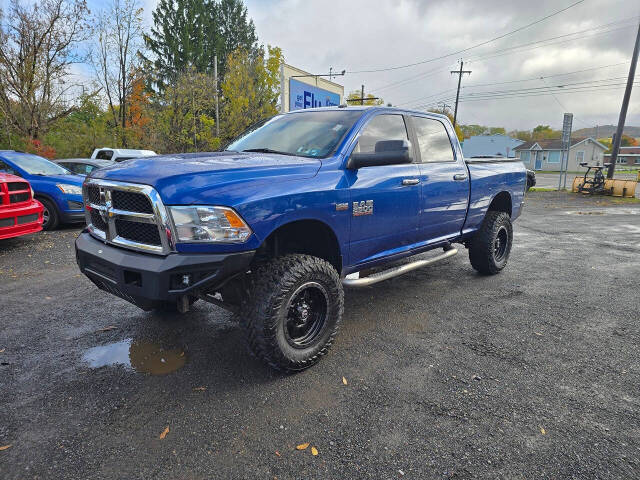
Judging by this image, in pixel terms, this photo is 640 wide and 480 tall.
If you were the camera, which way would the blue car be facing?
facing the viewer and to the right of the viewer

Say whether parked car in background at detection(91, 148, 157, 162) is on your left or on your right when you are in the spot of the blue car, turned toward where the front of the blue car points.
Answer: on your left

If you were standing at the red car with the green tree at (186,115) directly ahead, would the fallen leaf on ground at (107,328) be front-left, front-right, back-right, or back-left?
back-right

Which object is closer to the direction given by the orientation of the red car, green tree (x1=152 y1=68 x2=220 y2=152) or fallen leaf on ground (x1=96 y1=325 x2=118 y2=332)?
the fallen leaf on ground

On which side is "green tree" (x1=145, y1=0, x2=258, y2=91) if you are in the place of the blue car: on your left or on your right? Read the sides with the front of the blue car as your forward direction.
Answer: on your left

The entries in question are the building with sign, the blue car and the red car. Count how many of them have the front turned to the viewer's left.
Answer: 0

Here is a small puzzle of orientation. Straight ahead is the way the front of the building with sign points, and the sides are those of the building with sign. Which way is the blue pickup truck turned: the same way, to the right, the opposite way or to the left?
to the right

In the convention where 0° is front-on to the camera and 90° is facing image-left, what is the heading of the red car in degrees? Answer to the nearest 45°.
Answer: approximately 315°

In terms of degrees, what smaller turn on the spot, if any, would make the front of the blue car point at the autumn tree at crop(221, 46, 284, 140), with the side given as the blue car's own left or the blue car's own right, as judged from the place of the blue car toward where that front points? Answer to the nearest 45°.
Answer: approximately 90° to the blue car's own left

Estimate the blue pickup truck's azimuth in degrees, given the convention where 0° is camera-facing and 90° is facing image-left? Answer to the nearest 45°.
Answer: approximately 45°

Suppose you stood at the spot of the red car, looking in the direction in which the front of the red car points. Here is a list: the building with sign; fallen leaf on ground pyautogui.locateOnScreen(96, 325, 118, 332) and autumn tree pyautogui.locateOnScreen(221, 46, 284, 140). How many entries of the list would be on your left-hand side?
2

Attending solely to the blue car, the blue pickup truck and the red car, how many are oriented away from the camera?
0

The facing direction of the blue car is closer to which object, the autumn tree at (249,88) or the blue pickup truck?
the blue pickup truck
